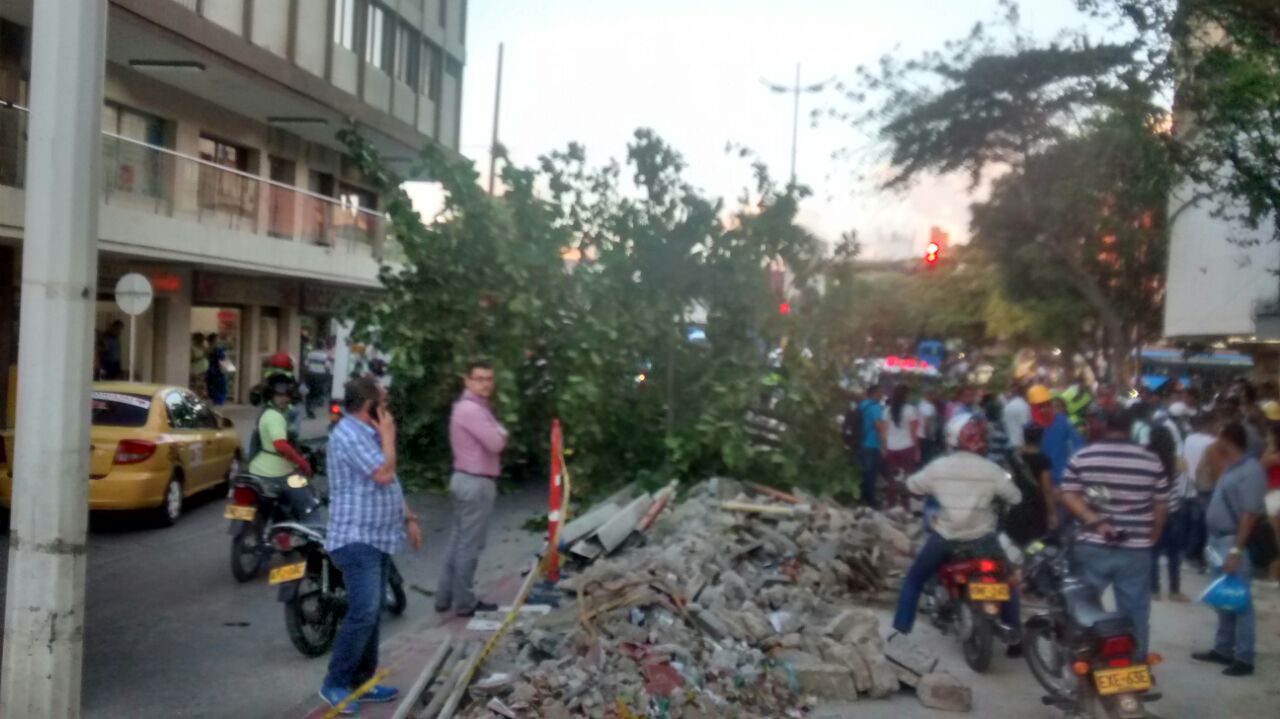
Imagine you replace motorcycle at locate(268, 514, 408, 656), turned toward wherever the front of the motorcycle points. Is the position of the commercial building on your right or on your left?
on your left

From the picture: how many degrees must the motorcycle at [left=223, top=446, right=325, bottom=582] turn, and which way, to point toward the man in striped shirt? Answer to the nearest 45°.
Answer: approximately 90° to its right

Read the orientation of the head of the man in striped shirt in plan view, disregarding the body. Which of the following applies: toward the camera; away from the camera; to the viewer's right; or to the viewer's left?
away from the camera

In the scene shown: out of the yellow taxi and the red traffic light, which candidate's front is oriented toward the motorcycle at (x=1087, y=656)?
the red traffic light

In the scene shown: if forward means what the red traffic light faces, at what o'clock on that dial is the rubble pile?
The rubble pile is roughly at 12 o'clock from the red traffic light.

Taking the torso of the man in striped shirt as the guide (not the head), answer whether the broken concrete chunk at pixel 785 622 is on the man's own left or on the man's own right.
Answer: on the man's own left

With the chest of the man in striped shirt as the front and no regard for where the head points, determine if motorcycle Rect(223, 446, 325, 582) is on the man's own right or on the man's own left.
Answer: on the man's own left

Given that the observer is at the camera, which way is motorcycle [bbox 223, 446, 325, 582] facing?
facing away from the viewer and to the right of the viewer

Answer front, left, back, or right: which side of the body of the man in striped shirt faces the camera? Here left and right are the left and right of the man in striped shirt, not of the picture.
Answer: back

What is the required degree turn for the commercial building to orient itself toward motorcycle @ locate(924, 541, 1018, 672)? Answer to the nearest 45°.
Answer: approximately 45° to its right

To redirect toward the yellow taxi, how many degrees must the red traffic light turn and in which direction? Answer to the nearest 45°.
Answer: approximately 45° to its right

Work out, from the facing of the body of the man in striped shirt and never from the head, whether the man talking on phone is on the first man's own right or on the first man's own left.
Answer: on the first man's own left
